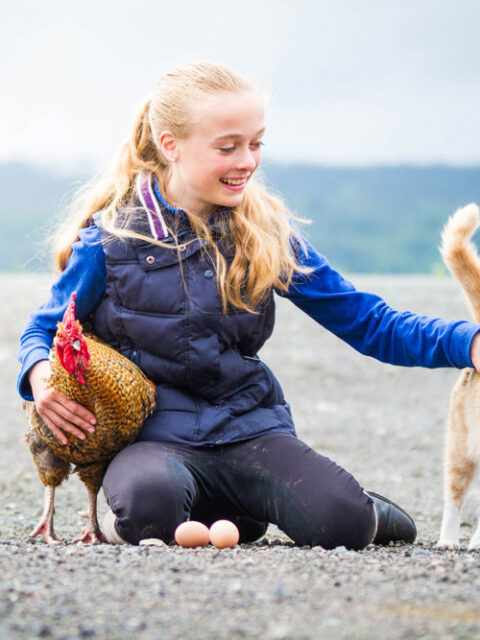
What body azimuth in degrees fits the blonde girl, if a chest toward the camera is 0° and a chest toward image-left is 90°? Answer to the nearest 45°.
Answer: approximately 0°

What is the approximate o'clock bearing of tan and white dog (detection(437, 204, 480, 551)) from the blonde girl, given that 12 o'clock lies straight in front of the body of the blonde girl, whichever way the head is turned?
The tan and white dog is roughly at 8 o'clock from the blonde girl.
